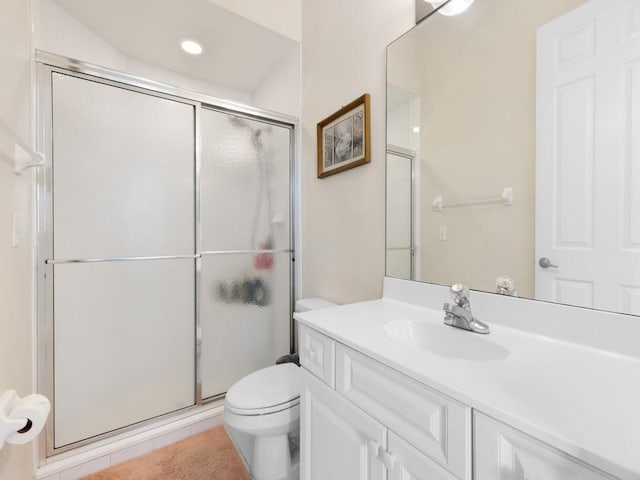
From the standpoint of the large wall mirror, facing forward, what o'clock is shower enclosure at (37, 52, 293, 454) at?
The shower enclosure is roughly at 1 o'clock from the large wall mirror.

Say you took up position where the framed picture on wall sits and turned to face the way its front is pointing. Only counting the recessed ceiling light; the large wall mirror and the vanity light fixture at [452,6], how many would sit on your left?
2

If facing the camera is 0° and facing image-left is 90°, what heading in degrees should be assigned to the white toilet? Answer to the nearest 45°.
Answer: approximately 45°

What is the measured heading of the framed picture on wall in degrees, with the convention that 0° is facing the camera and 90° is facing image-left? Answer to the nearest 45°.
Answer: approximately 45°

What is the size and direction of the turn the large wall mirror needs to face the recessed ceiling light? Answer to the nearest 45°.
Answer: approximately 45° to its right

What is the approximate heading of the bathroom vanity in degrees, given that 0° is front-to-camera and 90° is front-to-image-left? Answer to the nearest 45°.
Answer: approximately 45°

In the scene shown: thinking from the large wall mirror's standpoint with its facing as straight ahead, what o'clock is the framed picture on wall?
The framed picture on wall is roughly at 2 o'clock from the large wall mirror.

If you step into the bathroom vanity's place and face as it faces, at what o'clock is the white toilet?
The white toilet is roughly at 2 o'clock from the bathroom vanity.
